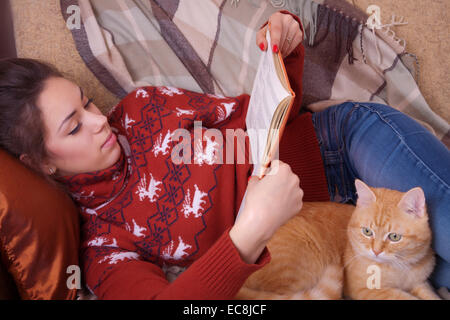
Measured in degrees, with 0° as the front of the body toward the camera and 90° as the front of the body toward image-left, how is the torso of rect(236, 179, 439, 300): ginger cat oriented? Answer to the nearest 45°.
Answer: approximately 315°
